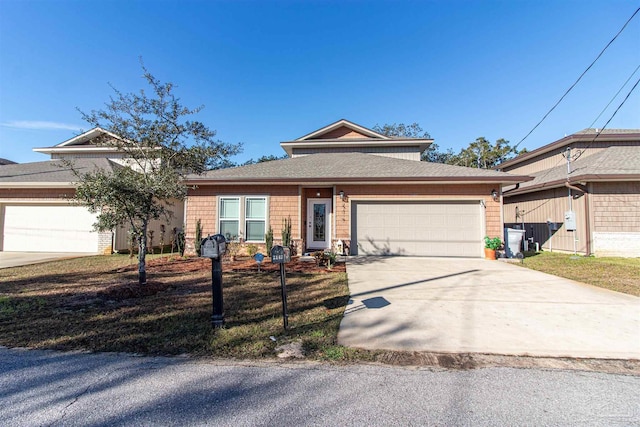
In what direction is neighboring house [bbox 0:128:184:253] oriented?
toward the camera

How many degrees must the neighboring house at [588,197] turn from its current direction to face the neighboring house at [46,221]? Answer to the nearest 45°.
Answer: approximately 45° to its right

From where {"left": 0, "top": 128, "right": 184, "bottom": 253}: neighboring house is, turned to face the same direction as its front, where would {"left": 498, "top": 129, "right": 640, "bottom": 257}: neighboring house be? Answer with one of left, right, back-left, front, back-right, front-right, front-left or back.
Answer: front-left

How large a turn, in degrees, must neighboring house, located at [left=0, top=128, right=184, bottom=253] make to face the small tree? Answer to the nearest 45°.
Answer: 0° — it already faces it

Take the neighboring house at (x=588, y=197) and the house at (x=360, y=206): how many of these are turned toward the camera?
2

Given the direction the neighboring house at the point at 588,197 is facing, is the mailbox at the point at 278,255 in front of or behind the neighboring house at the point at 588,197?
in front

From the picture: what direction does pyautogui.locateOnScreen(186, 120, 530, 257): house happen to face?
toward the camera

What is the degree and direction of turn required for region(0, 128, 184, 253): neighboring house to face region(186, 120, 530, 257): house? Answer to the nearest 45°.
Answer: approximately 45° to its left

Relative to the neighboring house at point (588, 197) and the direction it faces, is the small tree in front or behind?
in front

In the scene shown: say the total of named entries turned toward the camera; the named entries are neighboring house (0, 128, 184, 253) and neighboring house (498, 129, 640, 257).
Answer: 2

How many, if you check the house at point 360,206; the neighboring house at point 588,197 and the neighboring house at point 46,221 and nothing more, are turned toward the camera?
3

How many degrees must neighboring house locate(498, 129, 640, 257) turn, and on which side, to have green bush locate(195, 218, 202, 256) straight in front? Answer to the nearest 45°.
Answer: approximately 45° to its right

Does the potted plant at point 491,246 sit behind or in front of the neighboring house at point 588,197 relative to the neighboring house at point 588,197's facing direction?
in front

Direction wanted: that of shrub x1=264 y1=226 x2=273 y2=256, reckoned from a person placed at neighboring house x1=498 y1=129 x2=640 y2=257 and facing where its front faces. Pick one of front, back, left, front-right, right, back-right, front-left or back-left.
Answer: front-right
